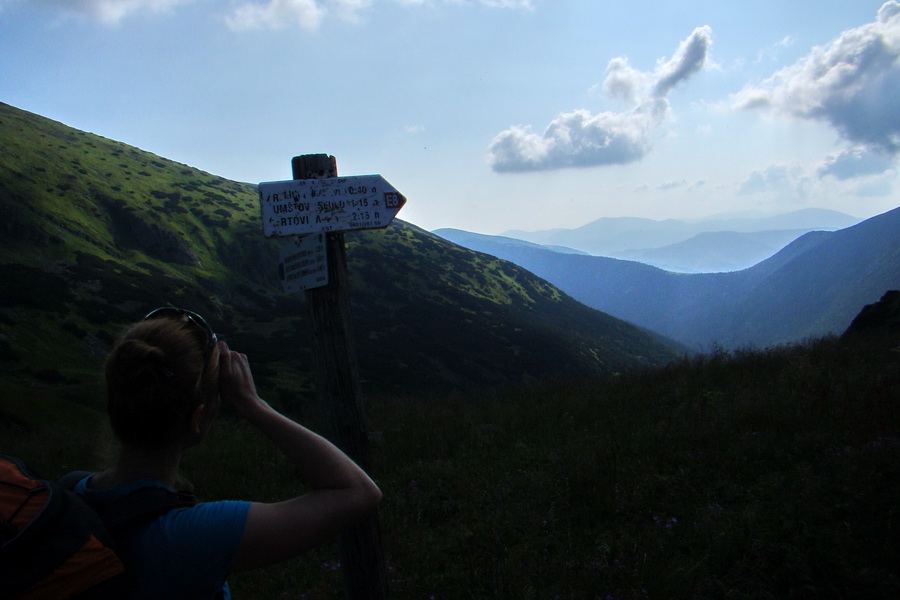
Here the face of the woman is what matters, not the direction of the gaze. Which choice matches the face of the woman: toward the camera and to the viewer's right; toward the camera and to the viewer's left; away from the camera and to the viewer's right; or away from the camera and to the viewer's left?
away from the camera and to the viewer's right

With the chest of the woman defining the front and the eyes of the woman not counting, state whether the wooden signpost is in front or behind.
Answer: in front

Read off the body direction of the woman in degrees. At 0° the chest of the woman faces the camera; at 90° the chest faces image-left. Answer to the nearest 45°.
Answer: approximately 225°
